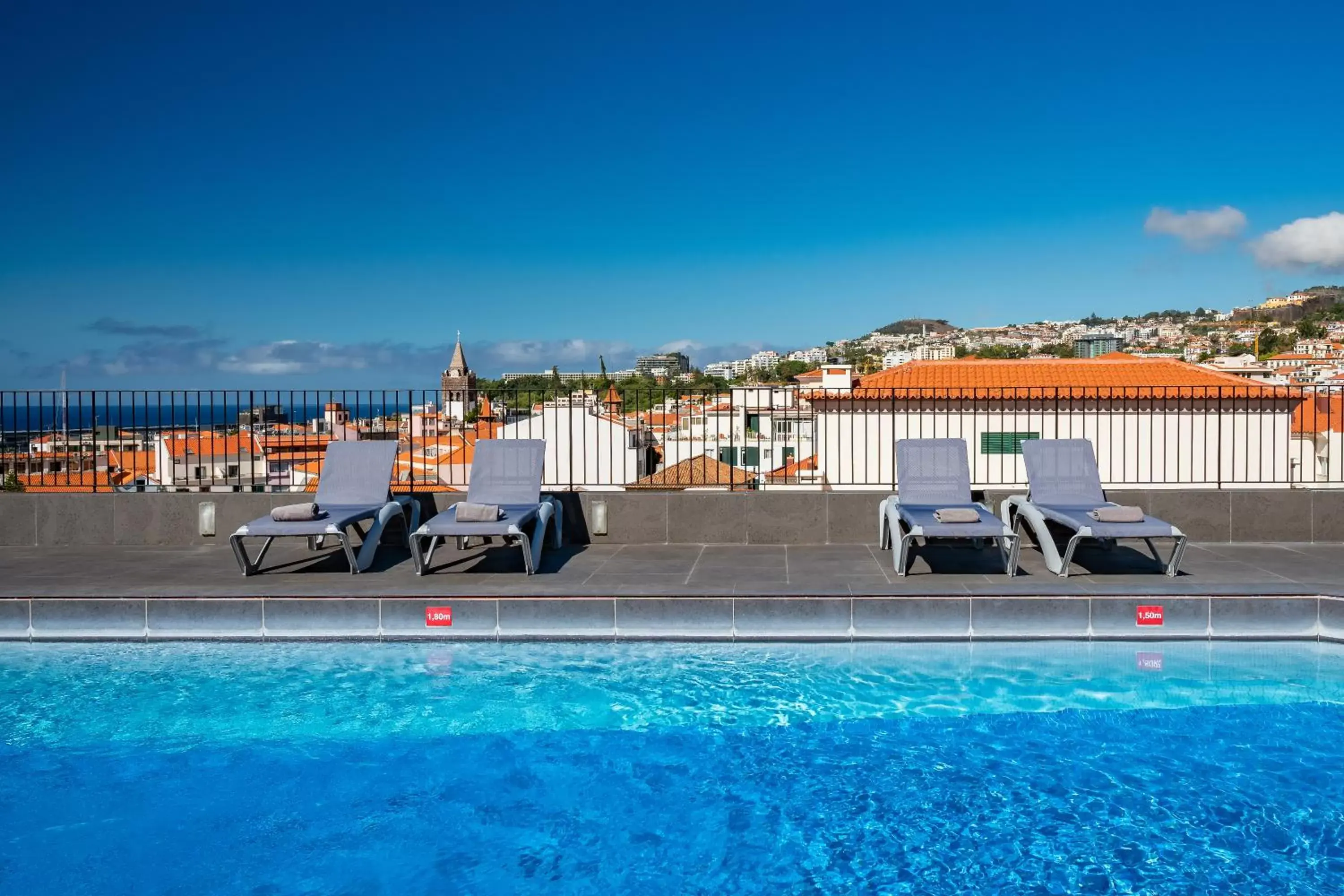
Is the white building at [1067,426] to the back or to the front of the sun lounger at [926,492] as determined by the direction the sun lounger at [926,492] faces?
to the back

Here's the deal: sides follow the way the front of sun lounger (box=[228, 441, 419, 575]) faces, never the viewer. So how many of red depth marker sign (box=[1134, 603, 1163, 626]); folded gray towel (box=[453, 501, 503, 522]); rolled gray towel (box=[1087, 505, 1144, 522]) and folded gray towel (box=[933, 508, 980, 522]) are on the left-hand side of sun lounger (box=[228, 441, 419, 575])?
4

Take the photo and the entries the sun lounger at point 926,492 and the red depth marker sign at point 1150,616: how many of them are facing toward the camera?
2

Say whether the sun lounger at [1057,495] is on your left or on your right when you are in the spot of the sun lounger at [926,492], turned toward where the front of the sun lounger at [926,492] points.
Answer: on your left
